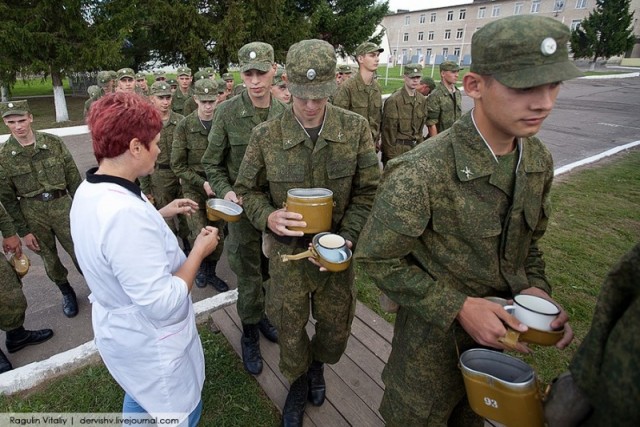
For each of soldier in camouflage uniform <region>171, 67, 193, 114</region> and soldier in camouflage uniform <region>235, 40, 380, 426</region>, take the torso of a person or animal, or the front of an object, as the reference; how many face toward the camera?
2

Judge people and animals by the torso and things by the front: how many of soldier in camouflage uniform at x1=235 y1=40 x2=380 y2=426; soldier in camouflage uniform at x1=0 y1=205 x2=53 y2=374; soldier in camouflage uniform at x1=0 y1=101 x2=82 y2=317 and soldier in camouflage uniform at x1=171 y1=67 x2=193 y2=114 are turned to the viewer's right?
1

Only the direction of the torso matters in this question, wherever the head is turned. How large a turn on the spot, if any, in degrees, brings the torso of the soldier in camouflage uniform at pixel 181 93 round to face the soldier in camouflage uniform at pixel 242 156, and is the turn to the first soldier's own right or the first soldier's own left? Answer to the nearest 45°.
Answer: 0° — they already face them

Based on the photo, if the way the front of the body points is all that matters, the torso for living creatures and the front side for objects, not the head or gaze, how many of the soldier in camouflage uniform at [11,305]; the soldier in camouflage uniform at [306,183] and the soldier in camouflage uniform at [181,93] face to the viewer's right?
1

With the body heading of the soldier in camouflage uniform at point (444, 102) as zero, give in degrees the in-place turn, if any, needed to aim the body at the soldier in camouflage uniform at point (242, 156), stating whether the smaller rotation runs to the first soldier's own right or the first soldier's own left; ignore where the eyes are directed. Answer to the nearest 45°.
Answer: approximately 45° to the first soldier's own right

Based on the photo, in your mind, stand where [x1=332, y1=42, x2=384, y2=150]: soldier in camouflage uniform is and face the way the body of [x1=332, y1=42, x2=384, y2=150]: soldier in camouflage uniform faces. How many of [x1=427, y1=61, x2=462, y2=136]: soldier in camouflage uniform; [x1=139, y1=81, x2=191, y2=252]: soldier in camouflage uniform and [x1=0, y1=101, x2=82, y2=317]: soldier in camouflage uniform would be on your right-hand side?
2

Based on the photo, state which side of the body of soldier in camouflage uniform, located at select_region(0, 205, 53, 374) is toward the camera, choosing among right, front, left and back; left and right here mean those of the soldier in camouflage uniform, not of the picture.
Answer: right

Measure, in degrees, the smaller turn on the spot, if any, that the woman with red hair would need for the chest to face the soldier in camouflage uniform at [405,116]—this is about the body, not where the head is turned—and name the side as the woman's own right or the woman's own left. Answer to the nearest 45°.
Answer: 0° — they already face them

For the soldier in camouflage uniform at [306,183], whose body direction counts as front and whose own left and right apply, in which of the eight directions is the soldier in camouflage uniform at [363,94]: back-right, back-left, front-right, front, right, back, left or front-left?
back
